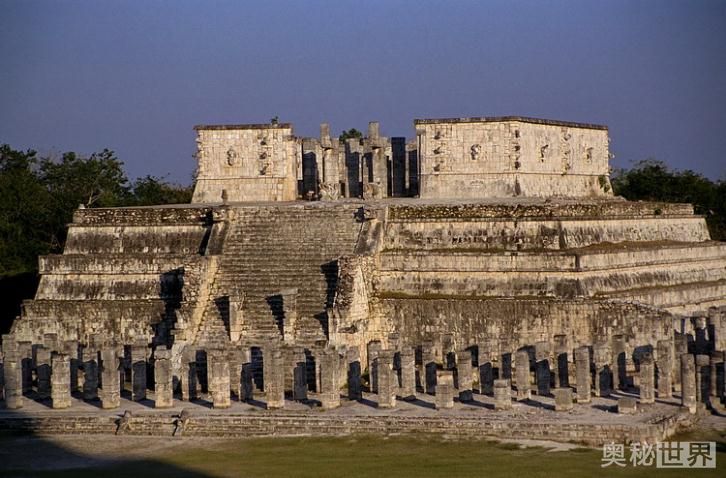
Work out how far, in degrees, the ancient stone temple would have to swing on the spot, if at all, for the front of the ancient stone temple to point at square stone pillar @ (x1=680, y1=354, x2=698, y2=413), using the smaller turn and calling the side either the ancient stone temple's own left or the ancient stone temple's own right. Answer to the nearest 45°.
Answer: approximately 45° to the ancient stone temple's own left

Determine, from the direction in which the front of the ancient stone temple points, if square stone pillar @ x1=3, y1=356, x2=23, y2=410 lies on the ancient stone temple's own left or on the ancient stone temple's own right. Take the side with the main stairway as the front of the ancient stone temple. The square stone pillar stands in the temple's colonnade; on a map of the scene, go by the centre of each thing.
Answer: on the ancient stone temple's own right

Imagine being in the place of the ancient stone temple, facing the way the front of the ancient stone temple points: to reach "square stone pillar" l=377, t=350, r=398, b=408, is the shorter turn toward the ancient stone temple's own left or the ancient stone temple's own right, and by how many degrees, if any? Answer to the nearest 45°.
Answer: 0° — it already faces it

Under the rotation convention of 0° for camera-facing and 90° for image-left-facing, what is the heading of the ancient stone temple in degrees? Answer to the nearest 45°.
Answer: approximately 0°
